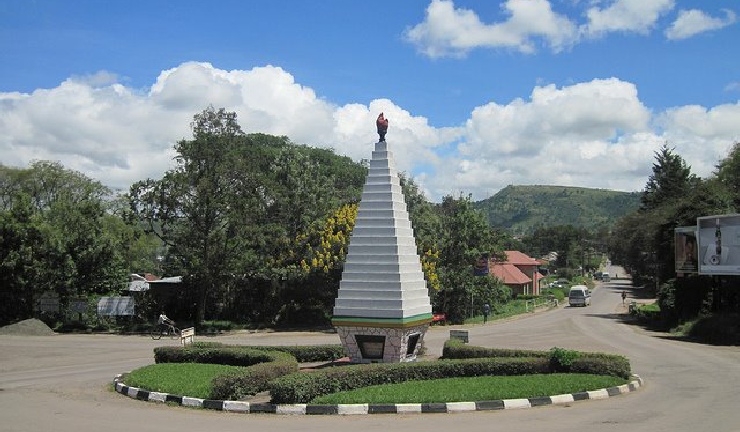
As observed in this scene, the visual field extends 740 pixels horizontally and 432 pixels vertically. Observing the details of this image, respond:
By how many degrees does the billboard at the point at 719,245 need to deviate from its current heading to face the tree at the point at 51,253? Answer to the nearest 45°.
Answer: approximately 90° to its right

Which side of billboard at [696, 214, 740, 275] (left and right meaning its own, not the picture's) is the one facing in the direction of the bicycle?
right

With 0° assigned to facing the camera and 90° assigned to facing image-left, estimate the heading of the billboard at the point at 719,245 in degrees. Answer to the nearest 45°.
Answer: approximately 0°

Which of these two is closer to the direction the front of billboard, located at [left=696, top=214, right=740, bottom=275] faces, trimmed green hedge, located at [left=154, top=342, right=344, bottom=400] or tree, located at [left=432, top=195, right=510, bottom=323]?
the trimmed green hedge

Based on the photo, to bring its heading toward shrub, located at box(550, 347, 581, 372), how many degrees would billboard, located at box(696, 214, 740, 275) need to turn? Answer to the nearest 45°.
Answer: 0° — it already faces it

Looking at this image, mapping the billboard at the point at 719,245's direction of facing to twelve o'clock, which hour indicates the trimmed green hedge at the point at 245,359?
The trimmed green hedge is roughly at 1 o'clock from the billboard.

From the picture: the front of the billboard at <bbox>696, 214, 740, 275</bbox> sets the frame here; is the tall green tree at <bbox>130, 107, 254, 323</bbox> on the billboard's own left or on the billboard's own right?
on the billboard's own right
